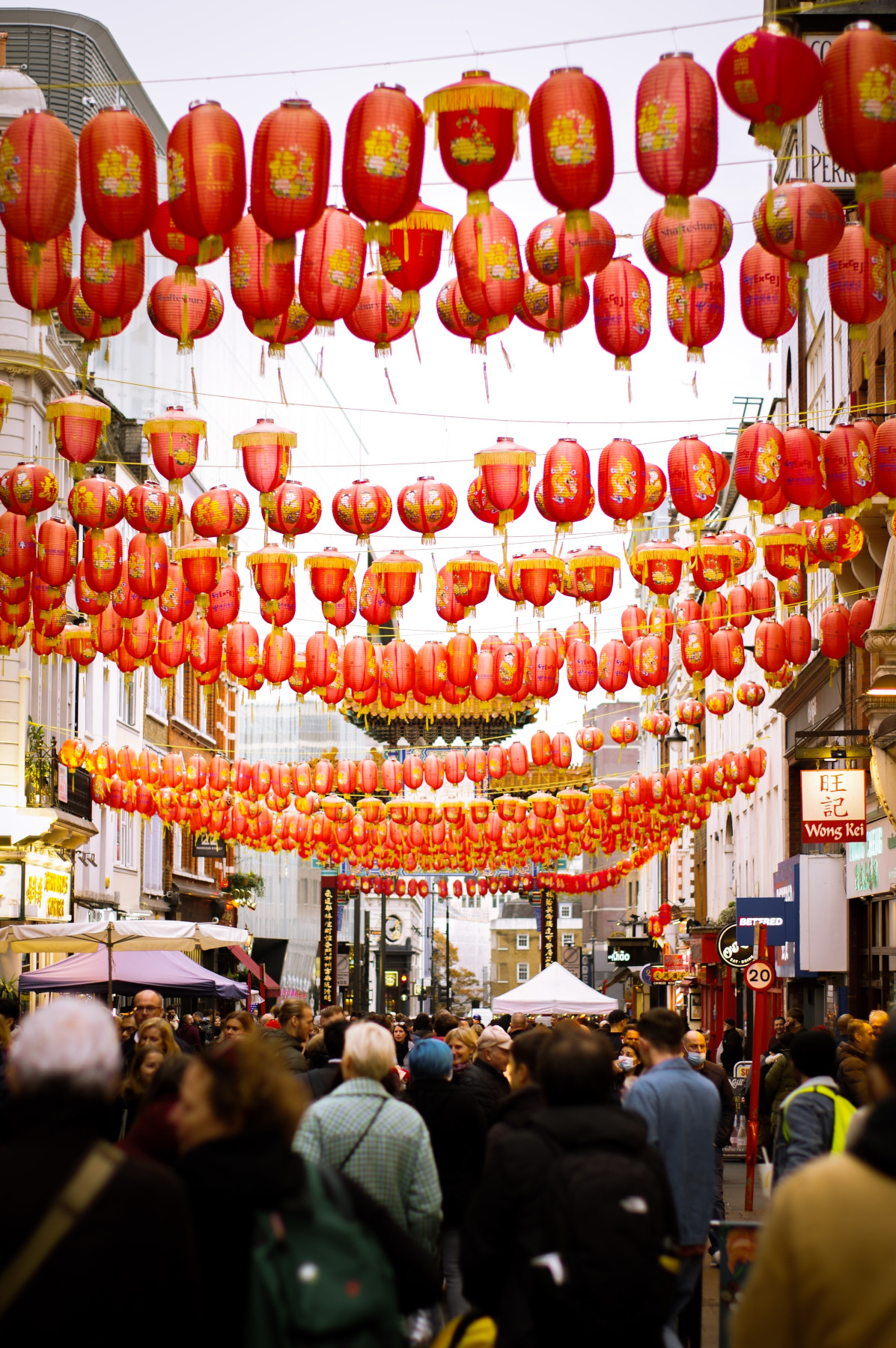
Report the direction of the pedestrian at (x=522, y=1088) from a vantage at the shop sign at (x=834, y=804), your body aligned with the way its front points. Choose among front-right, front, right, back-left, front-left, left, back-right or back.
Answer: front

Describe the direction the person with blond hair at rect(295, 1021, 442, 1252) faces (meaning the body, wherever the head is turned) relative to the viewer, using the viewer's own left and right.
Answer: facing away from the viewer

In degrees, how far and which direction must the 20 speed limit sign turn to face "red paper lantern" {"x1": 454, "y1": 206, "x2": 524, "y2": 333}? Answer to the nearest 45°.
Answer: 0° — it already faces it

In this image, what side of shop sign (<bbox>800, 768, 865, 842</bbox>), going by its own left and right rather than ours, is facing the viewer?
front

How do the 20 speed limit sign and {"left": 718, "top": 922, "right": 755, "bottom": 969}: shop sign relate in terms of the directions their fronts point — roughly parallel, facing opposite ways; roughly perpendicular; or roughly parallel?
roughly parallel

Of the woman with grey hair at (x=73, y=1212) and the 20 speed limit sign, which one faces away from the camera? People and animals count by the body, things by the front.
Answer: the woman with grey hair

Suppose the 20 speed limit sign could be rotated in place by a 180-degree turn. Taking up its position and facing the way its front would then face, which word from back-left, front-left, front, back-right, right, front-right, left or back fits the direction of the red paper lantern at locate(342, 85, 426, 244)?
back

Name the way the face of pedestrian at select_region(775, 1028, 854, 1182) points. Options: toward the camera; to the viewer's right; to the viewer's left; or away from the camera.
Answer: away from the camera

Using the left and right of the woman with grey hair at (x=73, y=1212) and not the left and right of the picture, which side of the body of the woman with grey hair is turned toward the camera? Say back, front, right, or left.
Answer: back

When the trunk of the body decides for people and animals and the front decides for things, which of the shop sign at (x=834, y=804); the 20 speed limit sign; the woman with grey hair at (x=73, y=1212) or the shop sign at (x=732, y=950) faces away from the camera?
the woman with grey hair

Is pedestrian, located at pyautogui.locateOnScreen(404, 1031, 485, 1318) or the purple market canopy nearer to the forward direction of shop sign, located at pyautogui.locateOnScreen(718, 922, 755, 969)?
the pedestrian

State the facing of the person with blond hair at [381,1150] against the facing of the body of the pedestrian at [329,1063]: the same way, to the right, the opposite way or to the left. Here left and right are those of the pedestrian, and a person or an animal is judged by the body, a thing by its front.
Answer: the same way

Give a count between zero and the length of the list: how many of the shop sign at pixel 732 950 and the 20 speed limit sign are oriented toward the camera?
2

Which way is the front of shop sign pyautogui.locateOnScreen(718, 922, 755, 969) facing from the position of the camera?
facing the viewer

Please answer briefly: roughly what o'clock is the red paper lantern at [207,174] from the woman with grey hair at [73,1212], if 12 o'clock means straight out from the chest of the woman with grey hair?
The red paper lantern is roughly at 12 o'clock from the woman with grey hair.

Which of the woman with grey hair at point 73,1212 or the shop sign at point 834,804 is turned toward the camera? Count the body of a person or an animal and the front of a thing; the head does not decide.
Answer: the shop sign
